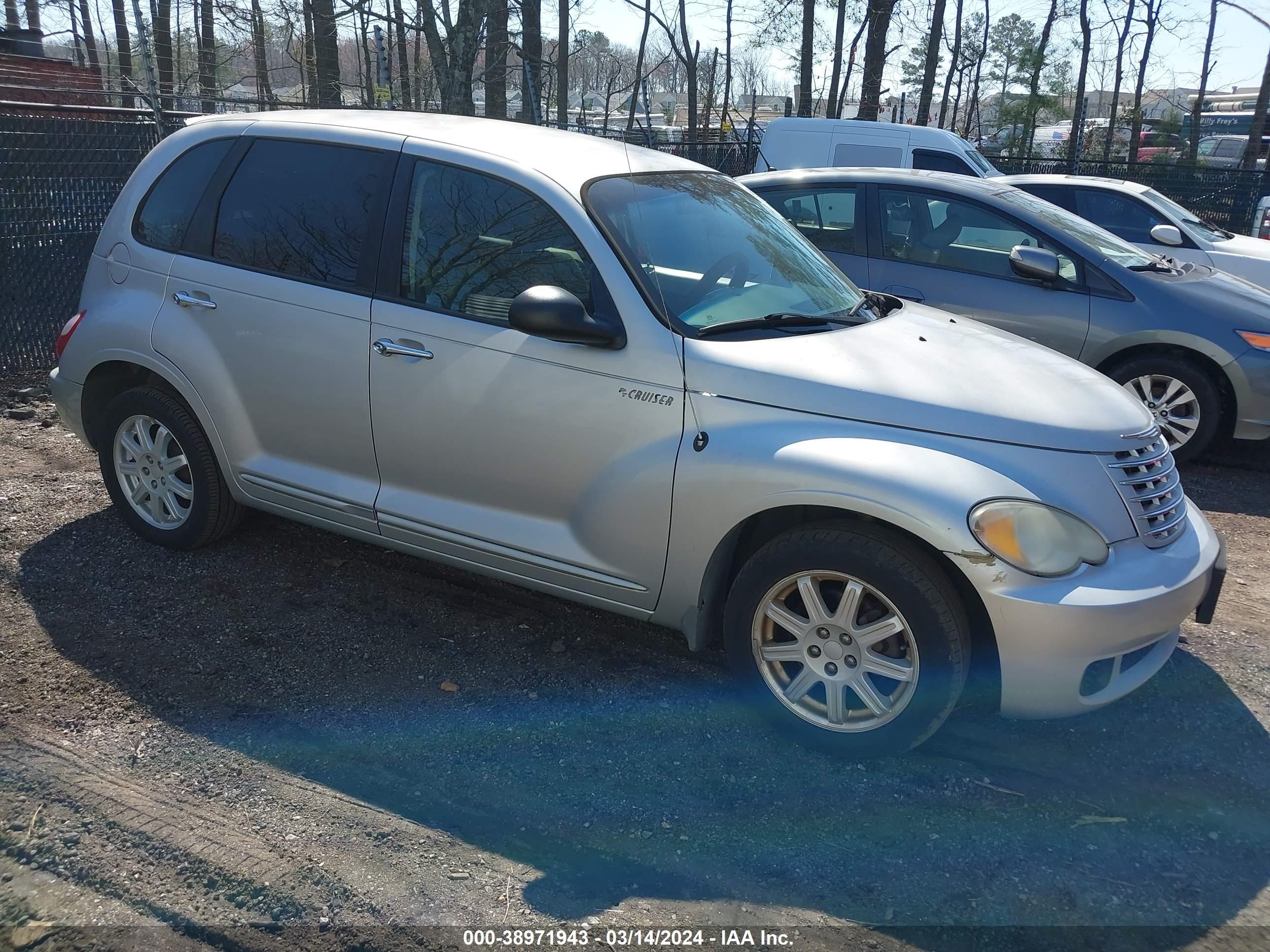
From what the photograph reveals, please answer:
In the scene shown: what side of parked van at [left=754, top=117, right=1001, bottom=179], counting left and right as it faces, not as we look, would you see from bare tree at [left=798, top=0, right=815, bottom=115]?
left

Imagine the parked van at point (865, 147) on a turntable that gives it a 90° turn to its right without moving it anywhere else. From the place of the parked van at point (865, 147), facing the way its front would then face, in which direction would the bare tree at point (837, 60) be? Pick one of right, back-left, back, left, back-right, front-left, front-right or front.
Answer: back

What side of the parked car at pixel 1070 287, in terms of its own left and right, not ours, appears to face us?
right

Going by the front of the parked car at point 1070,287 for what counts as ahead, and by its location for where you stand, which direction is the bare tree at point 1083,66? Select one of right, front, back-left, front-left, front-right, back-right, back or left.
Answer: left

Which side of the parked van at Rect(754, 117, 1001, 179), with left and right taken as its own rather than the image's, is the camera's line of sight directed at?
right

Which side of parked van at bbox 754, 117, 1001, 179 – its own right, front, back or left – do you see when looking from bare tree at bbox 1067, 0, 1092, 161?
left

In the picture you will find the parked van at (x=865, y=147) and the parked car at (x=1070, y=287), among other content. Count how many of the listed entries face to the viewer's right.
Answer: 2

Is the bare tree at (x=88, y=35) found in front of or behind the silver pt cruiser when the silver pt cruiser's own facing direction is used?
behind

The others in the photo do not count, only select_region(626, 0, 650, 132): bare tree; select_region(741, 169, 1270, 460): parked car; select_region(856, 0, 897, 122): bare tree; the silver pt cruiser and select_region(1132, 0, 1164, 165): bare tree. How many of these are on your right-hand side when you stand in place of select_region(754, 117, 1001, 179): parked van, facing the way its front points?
2

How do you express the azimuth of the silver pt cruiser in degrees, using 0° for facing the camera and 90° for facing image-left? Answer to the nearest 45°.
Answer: approximately 315°

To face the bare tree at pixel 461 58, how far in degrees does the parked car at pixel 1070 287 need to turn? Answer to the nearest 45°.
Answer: approximately 135° to its left
